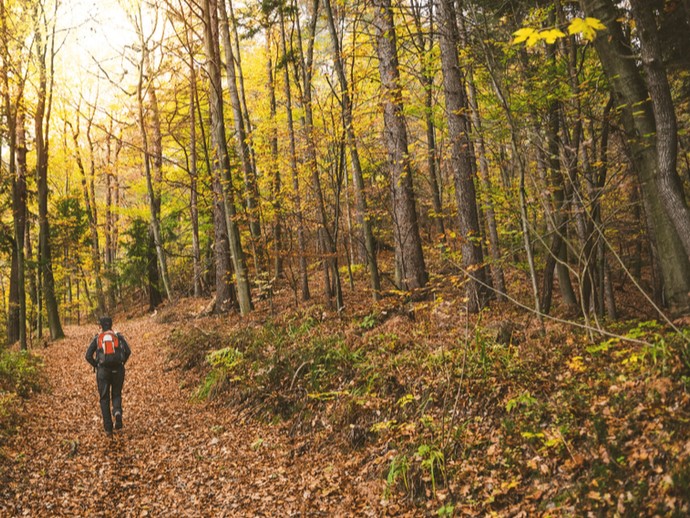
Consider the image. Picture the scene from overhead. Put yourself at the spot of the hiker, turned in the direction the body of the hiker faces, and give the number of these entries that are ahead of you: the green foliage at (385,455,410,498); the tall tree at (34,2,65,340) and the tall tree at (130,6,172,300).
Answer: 2

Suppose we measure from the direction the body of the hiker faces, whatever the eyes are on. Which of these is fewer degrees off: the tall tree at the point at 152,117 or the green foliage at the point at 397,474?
the tall tree

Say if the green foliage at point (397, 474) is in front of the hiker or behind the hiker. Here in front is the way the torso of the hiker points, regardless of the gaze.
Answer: behind

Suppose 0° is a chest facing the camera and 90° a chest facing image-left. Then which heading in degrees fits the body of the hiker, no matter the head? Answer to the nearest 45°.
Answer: approximately 180°

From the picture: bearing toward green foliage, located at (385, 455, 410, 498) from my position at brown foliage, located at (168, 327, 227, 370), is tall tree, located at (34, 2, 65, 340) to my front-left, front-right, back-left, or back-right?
back-right
